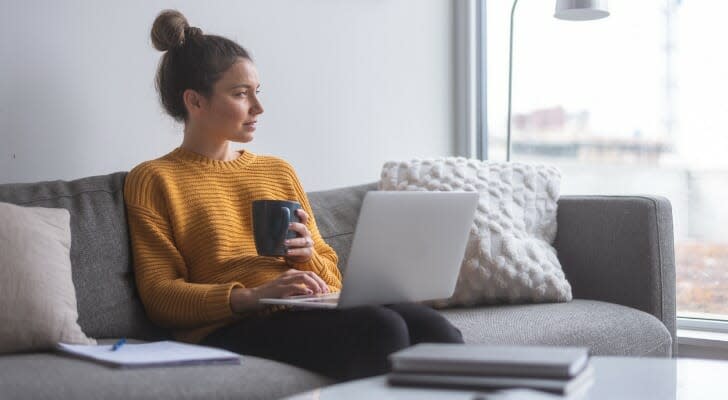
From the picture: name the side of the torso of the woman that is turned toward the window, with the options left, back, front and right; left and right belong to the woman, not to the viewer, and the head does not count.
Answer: left

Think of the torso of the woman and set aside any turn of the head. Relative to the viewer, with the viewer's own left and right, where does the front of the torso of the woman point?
facing the viewer and to the right of the viewer

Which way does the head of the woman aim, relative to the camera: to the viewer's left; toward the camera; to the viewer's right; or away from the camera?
to the viewer's right

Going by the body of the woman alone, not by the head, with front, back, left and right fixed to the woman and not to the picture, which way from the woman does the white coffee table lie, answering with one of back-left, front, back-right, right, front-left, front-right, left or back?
front

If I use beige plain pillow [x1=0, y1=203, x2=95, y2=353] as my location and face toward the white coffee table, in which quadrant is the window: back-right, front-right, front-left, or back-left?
front-left

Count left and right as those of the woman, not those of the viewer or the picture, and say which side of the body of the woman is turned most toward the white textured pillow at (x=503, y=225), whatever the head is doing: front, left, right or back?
left
